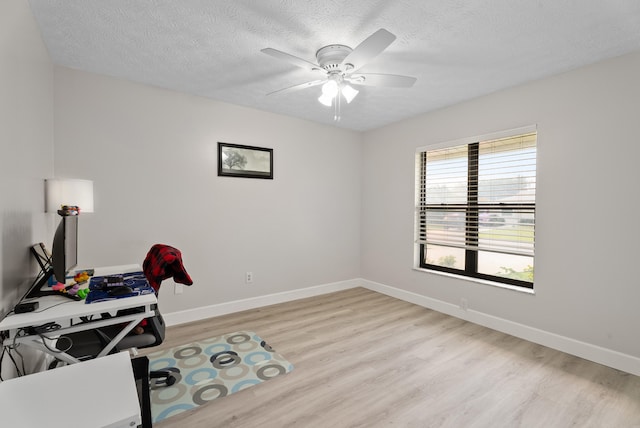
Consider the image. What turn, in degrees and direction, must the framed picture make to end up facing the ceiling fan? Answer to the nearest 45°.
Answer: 0° — it already faces it

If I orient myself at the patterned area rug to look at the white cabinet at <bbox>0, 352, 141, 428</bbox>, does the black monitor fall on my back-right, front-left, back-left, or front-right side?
front-right

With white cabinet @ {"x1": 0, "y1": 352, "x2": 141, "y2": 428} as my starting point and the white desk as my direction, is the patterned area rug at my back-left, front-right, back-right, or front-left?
front-right

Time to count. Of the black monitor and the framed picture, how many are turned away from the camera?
0

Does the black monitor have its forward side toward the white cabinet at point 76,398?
no

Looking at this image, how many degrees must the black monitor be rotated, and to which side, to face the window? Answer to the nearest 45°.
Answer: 0° — it already faces it

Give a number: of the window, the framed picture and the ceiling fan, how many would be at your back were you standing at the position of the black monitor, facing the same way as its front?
0

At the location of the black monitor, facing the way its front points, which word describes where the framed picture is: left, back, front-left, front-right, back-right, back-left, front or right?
front-left

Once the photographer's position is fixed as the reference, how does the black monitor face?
facing to the right of the viewer

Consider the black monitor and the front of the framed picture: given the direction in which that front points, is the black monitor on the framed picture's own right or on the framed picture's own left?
on the framed picture's own right

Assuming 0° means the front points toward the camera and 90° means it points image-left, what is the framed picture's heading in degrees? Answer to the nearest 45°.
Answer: approximately 315°

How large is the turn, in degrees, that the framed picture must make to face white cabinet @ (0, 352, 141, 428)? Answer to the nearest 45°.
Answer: approximately 45° to its right

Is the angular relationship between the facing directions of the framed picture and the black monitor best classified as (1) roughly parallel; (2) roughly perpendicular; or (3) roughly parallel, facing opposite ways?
roughly perpendicular
